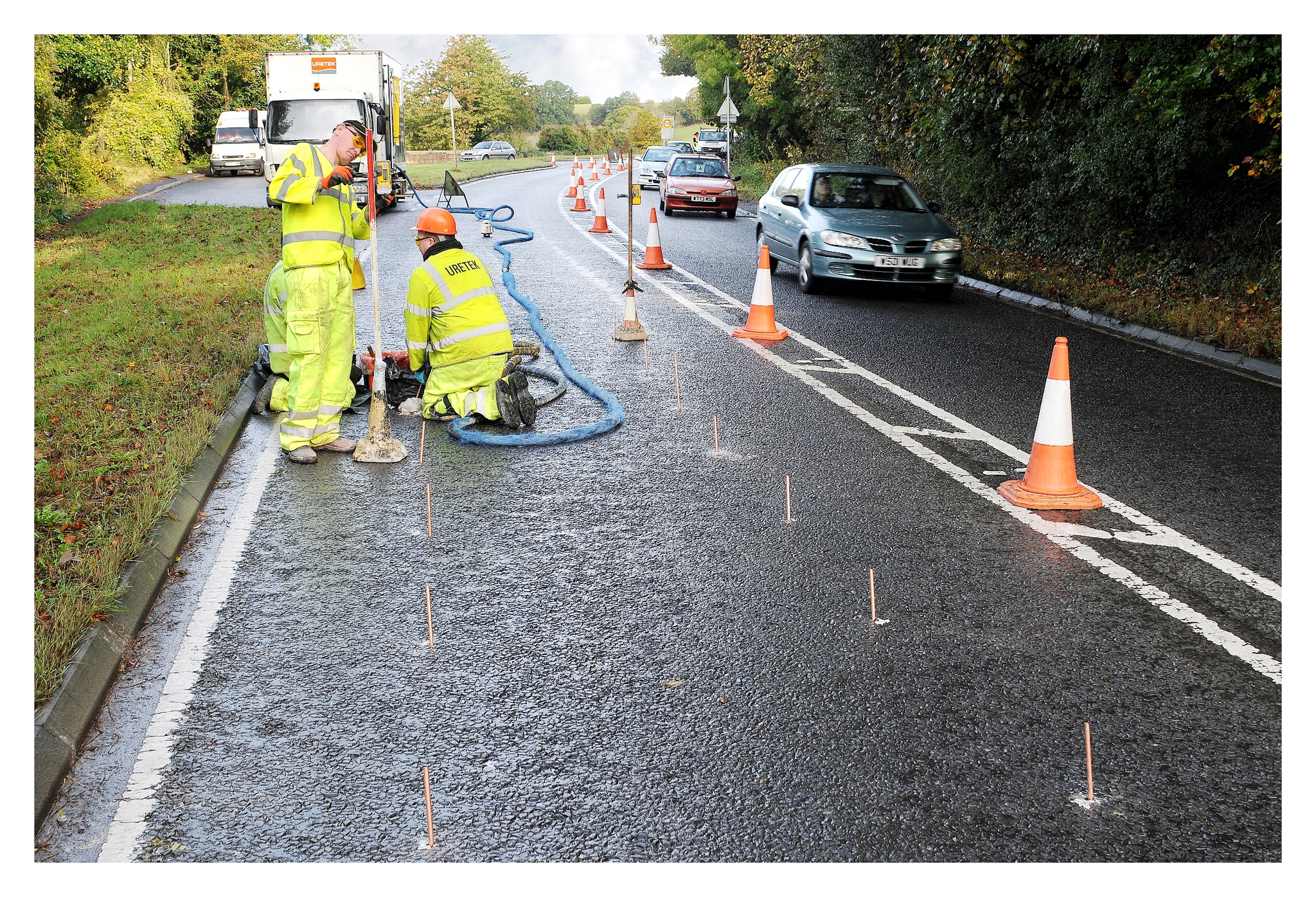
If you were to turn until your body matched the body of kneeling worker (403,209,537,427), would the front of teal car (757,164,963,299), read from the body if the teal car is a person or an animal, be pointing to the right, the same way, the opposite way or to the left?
the opposite way

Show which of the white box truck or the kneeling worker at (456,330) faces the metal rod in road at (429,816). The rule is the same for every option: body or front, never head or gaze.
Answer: the white box truck

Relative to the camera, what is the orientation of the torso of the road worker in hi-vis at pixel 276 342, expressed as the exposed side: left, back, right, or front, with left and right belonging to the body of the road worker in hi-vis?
right

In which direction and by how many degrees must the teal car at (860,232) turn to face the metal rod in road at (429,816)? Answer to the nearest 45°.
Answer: approximately 45° to its right

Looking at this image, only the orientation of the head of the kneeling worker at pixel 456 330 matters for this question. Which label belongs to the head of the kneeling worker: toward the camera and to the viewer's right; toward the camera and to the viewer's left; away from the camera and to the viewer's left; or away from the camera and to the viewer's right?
away from the camera and to the viewer's left

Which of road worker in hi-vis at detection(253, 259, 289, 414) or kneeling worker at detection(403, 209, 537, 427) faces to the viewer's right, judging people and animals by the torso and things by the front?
the road worker in hi-vis

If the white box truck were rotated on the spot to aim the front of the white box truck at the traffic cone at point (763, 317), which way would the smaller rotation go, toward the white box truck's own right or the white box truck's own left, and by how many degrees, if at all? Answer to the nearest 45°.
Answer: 0° — it already faces it

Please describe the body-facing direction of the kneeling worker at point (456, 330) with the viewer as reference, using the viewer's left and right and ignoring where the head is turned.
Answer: facing away from the viewer and to the left of the viewer

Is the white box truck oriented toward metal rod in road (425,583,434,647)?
yes

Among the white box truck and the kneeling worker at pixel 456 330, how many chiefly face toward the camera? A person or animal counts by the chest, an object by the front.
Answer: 1

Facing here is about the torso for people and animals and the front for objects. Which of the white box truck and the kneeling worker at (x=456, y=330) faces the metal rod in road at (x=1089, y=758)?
the white box truck
